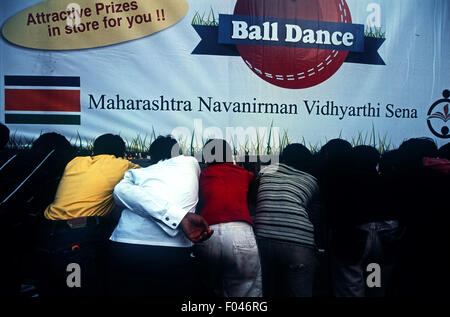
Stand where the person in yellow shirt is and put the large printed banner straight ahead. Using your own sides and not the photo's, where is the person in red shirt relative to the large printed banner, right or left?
right

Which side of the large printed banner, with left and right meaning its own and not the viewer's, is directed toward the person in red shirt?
front

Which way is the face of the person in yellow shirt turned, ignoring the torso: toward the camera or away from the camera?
away from the camera

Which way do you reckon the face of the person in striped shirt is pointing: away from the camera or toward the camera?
away from the camera

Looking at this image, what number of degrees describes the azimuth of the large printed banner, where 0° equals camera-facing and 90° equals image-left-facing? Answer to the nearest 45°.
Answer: approximately 0°
